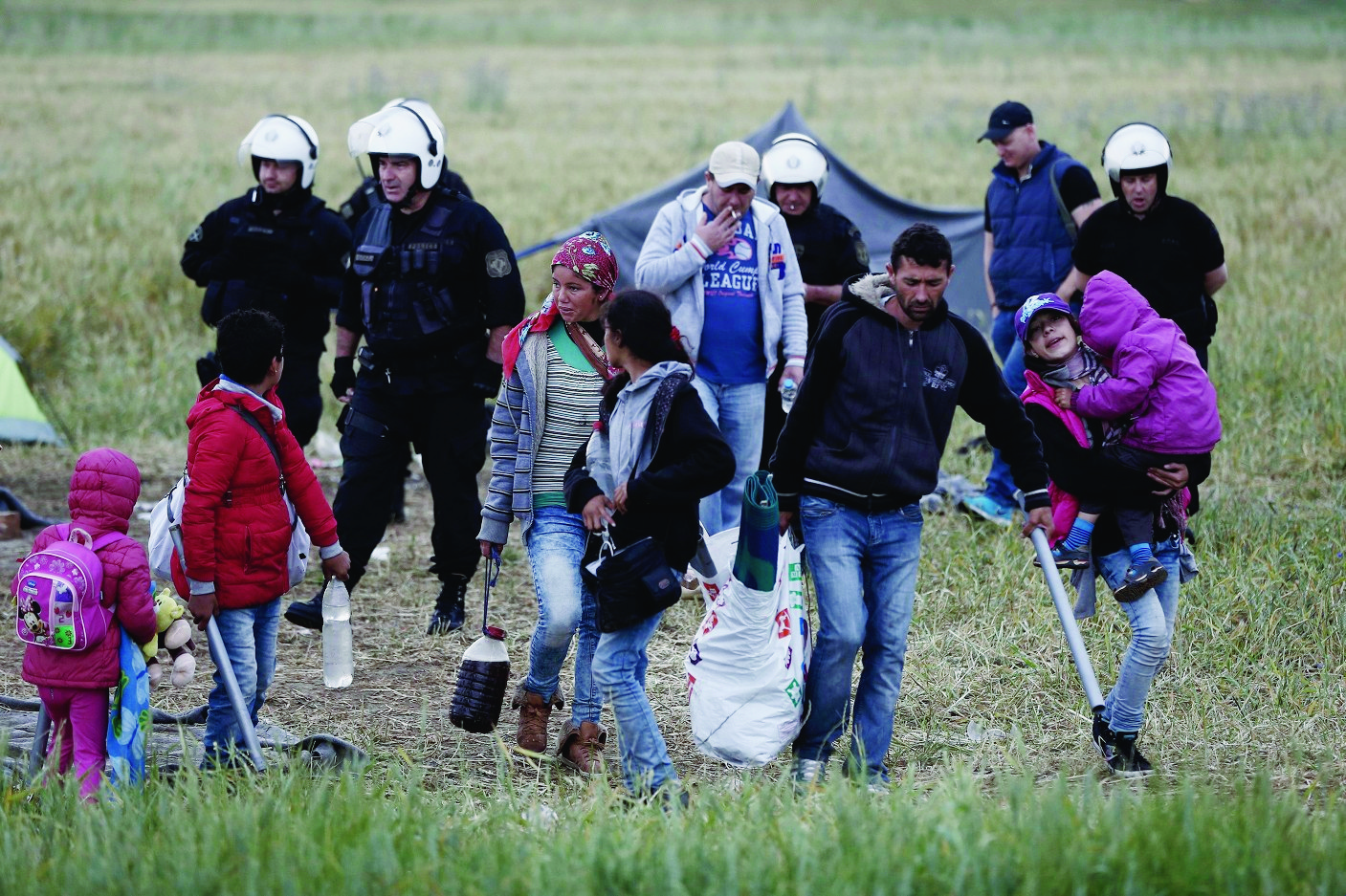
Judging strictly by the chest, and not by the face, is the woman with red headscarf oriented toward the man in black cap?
no

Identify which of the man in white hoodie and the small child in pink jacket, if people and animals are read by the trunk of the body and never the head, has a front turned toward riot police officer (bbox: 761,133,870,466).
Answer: the small child in pink jacket

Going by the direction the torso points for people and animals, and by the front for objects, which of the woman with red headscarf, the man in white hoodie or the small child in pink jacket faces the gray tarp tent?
the small child in pink jacket

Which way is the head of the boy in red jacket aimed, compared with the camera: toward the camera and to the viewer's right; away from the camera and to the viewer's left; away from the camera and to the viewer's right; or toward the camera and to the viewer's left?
away from the camera and to the viewer's right

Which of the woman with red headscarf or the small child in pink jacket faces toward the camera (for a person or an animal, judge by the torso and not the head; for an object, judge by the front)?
the woman with red headscarf

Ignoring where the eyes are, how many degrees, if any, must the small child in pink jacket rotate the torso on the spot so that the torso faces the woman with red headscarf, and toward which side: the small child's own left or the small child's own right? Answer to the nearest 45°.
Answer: approximately 45° to the small child's own right

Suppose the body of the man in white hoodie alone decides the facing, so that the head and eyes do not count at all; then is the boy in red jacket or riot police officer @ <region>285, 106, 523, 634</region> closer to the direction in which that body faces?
the boy in red jacket

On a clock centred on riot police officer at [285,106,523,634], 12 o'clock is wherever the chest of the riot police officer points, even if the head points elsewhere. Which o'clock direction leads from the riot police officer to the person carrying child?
The person carrying child is roughly at 9 o'clock from the riot police officer.

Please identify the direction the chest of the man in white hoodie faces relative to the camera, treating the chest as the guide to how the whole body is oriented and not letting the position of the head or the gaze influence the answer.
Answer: toward the camera

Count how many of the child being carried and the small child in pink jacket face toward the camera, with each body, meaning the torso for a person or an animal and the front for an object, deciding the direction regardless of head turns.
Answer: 0

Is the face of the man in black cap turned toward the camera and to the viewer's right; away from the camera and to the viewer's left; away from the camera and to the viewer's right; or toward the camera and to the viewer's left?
toward the camera and to the viewer's left

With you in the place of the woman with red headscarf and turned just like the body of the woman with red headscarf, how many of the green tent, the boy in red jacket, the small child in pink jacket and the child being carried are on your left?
1

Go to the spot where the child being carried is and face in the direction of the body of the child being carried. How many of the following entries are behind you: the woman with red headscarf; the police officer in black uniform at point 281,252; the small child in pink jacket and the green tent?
0

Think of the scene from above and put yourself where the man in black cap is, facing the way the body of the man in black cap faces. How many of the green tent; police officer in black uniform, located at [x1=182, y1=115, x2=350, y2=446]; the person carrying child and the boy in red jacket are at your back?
0

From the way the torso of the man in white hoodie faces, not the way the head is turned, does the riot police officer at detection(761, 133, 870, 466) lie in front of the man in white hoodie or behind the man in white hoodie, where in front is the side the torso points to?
behind

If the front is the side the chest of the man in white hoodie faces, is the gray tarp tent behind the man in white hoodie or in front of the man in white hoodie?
behind

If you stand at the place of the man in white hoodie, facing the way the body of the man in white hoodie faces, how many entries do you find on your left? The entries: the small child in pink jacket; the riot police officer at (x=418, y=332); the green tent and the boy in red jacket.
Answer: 0

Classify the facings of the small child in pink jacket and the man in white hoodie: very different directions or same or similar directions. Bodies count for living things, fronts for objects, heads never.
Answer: very different directions

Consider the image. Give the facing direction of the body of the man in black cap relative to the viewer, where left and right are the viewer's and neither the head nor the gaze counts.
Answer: facing the viewer and to the left of the viewer

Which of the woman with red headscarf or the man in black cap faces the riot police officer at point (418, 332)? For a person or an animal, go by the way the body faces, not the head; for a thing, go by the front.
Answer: the man in black cap

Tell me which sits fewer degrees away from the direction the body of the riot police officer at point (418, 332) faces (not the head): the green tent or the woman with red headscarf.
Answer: the woman with red headscarf

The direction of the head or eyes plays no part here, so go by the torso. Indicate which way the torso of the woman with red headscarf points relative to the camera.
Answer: toward the camera
